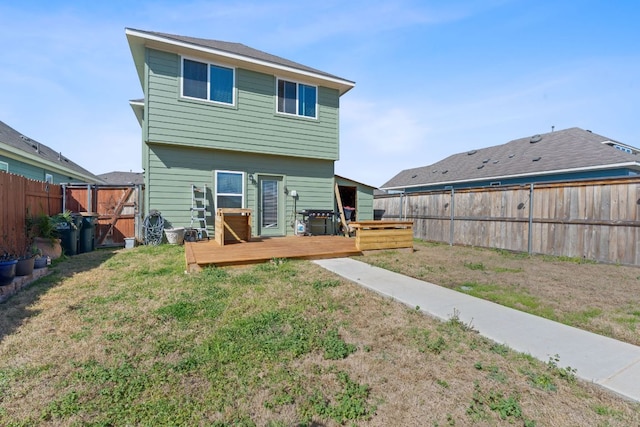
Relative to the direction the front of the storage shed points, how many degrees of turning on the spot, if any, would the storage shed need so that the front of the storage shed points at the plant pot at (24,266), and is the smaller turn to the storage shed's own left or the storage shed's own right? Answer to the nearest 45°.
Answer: approximately 45° to the storage shed's own right

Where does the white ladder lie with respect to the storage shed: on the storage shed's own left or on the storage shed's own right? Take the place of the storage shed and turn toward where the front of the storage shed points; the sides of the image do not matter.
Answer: on the storage shed's own right

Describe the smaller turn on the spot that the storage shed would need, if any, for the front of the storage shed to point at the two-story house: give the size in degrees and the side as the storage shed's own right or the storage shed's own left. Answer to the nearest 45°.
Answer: approximately 45° to the storage shed's own right

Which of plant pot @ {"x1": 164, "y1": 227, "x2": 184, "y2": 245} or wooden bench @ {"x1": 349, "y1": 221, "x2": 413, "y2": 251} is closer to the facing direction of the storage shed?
the wooden bench

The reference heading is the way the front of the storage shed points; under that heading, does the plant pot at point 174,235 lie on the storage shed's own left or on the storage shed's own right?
on the storage shed's own right

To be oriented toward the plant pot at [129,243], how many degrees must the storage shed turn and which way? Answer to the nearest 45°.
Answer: approximately 45° to its right

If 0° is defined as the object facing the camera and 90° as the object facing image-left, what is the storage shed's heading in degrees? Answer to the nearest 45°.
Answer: approximately 0°

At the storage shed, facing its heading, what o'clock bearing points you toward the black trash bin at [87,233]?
The black trash bin is roughly at 2 o'clock from the storage shed.

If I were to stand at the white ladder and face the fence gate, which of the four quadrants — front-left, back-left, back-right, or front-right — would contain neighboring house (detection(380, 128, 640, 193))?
back-right

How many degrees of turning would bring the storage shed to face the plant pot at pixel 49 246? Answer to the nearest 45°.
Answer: approximately 45° to its right

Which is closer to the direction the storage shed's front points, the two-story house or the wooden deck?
the wooden deck
